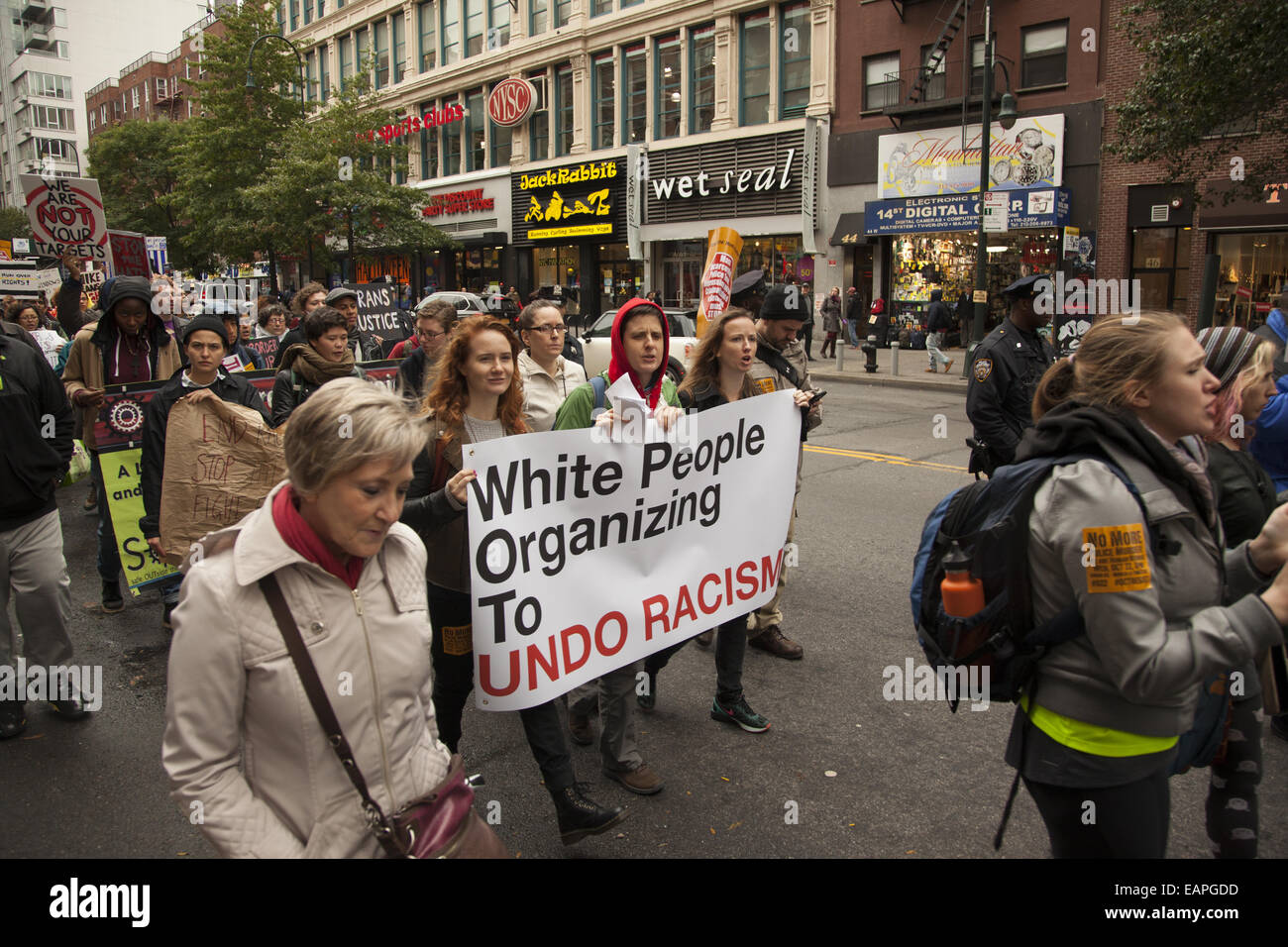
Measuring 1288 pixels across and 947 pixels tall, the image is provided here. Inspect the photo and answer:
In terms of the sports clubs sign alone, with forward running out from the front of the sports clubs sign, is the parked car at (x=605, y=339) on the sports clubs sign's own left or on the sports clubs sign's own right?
on the sports clubs sign's own left

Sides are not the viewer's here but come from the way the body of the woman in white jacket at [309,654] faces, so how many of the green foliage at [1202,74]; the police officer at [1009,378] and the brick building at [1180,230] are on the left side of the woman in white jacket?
3

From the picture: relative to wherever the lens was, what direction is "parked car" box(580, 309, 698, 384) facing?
facing away from the viewer and to the left of the viewer

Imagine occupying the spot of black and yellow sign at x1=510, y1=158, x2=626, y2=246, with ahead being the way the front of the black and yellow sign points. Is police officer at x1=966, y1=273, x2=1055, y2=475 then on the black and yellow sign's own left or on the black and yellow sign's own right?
on the black and yellow sign's own left
